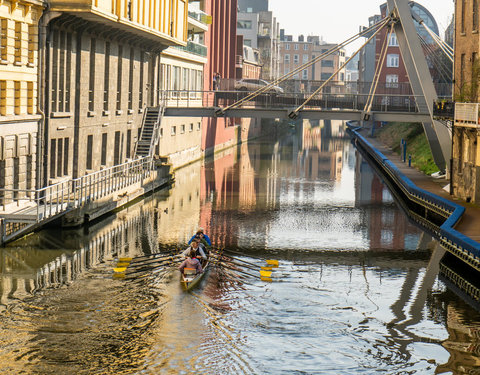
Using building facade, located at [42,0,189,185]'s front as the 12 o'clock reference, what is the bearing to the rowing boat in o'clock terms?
The rowing boat is roughly at 1 o'clock from the building facade.

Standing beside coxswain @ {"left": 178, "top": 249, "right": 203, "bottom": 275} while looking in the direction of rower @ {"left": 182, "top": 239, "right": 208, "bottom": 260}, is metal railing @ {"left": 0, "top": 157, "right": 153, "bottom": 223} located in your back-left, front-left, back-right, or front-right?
front-left

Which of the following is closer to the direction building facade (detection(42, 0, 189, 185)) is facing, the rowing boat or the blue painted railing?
the blue painted railing

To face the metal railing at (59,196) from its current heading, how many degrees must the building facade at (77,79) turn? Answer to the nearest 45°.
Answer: approximately 45° to its right

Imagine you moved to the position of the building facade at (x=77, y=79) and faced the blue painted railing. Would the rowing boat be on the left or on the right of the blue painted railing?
right

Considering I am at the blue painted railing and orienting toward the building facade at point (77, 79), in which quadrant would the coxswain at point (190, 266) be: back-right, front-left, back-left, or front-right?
front-left

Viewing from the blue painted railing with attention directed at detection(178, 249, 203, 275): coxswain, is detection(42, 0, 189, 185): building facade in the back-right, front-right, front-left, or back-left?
front-right

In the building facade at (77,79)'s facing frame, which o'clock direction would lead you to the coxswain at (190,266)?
The coxswain is roughly at 1 o'clock from the building facade.

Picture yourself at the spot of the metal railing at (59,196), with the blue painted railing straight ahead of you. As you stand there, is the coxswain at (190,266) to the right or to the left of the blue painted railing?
right

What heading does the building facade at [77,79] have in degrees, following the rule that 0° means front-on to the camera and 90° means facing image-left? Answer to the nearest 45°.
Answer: approximately 315°

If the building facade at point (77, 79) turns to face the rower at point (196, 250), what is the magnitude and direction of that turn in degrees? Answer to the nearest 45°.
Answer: approximately 45° to its right

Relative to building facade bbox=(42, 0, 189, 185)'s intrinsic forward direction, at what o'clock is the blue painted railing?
The blue painted railing is roughly at 12 o'clock from the building facade.
